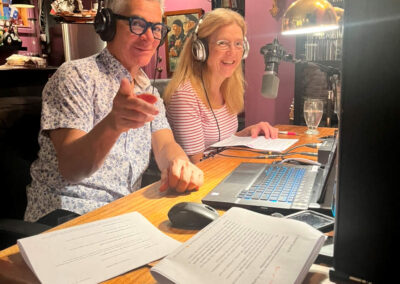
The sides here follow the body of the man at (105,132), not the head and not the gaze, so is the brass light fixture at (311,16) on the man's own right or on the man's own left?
on the man's own left

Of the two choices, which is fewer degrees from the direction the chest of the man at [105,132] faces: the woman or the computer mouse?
the computer mouse

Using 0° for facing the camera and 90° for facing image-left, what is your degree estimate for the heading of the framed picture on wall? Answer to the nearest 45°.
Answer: approximately 0°

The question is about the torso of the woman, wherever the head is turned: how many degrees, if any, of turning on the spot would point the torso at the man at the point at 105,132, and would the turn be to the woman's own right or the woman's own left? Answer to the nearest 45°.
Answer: approximately 45° to the woman's own right

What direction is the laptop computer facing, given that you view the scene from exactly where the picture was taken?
facing to the left of the viewer
